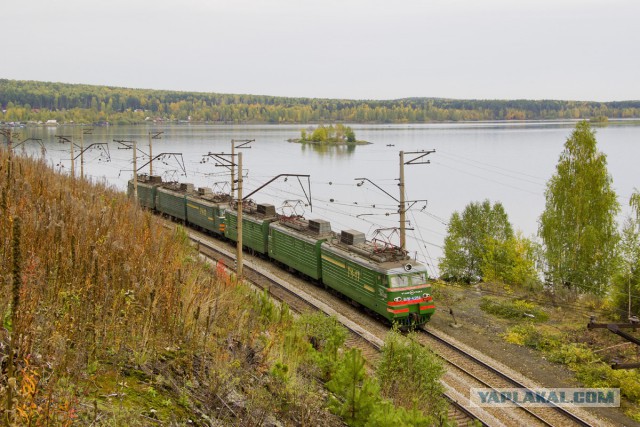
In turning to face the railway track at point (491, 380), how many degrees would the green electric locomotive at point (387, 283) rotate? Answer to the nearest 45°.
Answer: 0° — it already faces it

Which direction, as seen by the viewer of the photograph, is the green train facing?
facing the viewer and to the right of the viewer

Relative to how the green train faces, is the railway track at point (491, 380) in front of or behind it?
in front

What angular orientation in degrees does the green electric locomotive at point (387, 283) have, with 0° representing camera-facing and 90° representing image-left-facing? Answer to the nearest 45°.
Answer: approximately 315°
